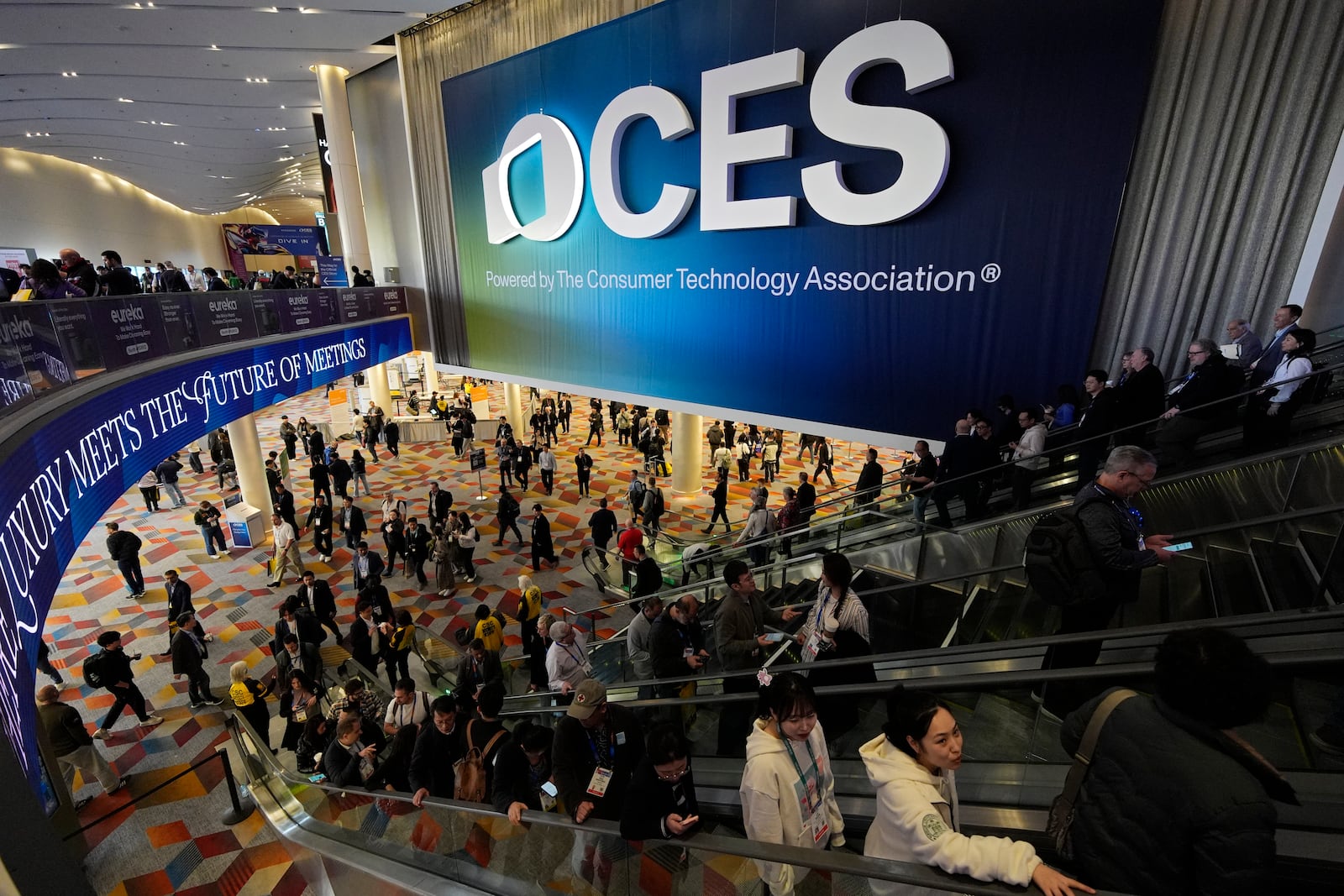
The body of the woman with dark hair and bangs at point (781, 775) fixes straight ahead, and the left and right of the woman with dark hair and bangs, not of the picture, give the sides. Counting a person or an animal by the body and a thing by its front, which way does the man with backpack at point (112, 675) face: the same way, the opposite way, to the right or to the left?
to the left

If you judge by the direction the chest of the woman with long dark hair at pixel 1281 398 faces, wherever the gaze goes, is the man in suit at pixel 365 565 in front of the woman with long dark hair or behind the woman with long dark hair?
in front

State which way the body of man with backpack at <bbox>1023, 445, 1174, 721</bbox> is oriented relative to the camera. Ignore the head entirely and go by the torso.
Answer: to the viewer's right

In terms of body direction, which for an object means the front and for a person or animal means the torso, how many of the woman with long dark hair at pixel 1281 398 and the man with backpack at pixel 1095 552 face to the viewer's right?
1

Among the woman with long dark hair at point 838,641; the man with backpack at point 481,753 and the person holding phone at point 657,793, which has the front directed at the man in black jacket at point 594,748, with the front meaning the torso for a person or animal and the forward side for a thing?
the woman with long dark hair

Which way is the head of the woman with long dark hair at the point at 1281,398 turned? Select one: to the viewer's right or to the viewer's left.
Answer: to the viewer's left

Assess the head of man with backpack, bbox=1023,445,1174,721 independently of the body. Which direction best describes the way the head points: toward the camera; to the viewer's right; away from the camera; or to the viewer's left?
to the viewer's right

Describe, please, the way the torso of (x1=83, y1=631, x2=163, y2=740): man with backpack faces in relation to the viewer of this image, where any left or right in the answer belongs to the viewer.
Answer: facing to the right of the viewer

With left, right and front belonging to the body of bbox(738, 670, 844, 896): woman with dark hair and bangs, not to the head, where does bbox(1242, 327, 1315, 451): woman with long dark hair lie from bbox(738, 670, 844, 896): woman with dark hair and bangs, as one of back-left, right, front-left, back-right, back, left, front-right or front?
left

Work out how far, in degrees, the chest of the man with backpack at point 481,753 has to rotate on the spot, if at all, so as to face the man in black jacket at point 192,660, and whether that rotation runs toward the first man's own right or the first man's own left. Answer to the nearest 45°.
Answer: approximately 90° to the first man's own left
